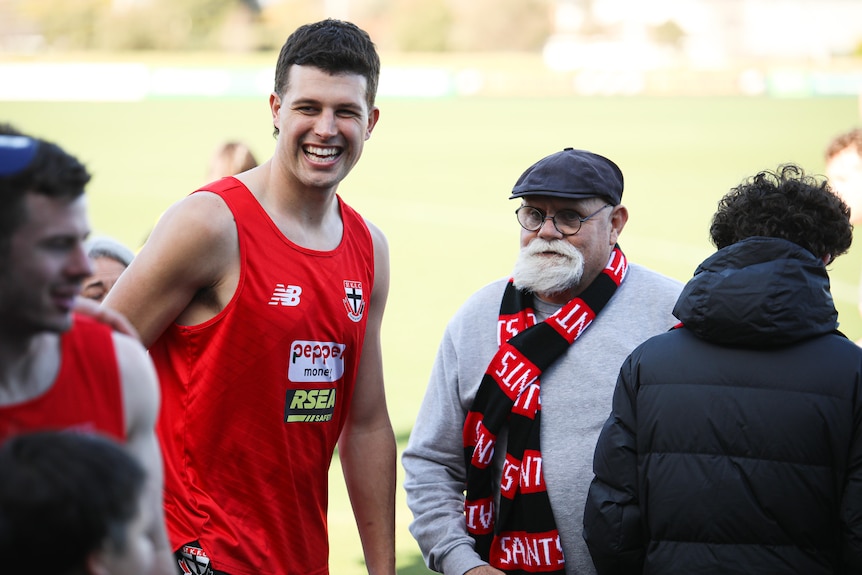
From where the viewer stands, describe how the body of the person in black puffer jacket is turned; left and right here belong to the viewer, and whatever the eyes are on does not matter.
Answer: facing away from the viewer

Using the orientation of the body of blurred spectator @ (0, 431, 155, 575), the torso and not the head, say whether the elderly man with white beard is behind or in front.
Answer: in front

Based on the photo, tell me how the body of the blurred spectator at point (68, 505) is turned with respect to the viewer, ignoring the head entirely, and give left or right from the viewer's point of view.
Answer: facing away from the viewer and to the right of the viewer

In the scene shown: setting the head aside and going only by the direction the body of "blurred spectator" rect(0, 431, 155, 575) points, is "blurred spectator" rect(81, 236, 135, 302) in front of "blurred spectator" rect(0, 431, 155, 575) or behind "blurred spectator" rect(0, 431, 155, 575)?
in front

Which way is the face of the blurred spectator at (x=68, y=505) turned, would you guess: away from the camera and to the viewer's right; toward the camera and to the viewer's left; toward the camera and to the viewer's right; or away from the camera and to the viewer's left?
away from the camera and to the viewer's right

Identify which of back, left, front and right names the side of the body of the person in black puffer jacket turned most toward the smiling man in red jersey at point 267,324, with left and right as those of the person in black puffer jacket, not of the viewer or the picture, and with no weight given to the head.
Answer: left

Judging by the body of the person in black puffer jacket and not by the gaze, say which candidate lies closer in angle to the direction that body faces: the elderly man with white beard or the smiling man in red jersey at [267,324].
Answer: the elderly man with white beard

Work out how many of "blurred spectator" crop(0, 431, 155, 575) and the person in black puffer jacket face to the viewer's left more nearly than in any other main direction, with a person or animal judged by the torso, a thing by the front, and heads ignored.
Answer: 0

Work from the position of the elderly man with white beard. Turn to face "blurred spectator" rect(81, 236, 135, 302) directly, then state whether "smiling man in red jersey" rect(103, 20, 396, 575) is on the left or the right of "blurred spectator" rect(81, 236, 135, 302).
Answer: left
